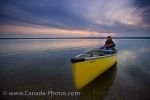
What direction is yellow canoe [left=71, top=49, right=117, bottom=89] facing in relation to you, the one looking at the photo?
facing the viewer and to the left of the viewer
